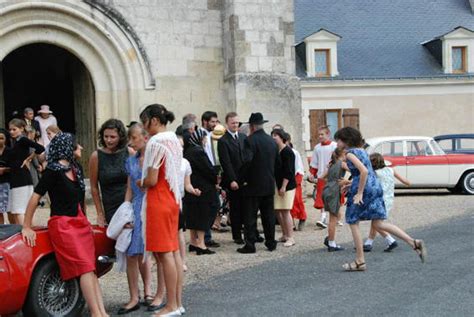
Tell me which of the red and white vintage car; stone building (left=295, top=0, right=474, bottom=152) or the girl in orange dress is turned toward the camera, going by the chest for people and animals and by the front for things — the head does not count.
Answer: the stone building

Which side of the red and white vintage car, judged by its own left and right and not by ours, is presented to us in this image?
right

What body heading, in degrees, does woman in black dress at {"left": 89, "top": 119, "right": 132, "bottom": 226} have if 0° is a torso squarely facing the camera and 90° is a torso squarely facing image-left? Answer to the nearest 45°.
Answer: approximately 0°

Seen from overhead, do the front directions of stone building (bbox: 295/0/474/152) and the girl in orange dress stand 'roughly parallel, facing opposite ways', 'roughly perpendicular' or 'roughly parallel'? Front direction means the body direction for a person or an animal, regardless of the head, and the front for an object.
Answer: roughly perpendicular

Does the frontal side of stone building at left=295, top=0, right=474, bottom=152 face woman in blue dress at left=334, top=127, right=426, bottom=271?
yes

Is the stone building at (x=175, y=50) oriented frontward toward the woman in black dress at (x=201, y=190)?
yes

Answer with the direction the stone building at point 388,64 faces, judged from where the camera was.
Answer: facing the viewer

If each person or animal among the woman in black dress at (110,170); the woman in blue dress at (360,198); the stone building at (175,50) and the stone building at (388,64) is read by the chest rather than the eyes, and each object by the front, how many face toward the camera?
3

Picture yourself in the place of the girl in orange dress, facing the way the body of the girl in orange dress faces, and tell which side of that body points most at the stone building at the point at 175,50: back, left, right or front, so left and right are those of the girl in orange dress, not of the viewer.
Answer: right

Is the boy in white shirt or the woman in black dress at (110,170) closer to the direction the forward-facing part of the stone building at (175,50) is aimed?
the woman in black dress

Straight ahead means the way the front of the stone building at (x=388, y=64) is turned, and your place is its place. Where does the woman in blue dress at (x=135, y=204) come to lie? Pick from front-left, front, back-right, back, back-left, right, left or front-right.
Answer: front

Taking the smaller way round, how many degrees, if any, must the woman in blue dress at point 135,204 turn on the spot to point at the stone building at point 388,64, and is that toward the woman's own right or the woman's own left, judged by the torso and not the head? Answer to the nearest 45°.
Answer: approximately 180°

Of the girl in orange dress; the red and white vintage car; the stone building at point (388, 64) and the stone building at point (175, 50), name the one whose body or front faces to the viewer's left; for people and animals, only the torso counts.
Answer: the girl in orange dress

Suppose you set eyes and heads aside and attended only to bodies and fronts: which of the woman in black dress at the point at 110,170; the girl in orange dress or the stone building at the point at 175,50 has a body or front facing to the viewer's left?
the girl in orange dress

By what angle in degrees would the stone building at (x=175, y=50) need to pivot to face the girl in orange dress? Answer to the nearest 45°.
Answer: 0° — it already faces them

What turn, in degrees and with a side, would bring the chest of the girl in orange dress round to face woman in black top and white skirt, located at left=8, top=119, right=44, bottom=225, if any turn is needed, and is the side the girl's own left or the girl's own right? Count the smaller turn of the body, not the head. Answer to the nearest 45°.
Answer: approximately 45° to the girl's own right
